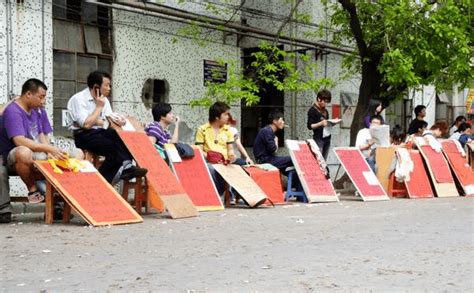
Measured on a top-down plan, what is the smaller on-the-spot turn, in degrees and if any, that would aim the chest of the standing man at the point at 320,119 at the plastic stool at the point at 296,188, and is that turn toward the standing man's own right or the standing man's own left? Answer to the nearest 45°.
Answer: approximately 45° to the standing man's own right

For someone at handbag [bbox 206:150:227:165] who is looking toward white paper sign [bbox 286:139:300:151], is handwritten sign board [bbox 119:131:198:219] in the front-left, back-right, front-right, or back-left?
back-right

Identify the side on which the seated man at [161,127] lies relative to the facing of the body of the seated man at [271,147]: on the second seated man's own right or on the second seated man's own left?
on the second seated man's own right

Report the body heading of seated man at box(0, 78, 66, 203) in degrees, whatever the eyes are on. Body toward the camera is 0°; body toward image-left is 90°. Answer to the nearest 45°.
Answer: approximately 315°

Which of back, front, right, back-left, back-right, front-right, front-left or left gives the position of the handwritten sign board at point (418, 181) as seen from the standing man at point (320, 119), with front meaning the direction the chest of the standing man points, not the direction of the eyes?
front-left

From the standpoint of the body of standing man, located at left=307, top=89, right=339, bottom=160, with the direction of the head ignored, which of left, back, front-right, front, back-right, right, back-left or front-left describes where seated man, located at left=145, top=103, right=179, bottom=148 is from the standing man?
right
